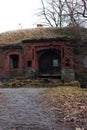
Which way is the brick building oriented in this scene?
toward the camera
